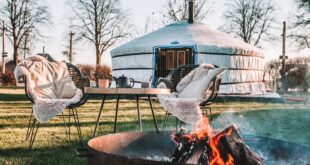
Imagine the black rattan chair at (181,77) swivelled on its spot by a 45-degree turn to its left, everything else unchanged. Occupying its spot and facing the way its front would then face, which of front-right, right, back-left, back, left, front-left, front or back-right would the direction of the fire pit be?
front

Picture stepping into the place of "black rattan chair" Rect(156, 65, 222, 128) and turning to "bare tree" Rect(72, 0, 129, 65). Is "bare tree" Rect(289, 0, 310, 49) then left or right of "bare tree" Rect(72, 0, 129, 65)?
right

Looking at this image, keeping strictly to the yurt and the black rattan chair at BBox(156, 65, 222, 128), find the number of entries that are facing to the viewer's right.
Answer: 0

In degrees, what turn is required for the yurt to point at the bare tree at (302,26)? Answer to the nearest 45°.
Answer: approximately 135° to its left

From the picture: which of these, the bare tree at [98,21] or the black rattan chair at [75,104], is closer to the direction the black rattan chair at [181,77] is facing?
the black rattan chair

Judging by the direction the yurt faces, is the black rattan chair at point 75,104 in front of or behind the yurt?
in front

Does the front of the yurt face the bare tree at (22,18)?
no

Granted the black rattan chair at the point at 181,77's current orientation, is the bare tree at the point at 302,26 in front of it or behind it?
behind

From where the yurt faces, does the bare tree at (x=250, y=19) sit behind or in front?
behind

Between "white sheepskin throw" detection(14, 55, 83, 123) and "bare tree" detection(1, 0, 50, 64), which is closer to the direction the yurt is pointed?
the white sheepskin throw

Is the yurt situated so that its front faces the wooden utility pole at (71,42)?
no

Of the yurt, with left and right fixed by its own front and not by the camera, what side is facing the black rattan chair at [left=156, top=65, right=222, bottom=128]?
front

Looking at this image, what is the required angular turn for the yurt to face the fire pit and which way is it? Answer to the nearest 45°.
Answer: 0° — it already faces it

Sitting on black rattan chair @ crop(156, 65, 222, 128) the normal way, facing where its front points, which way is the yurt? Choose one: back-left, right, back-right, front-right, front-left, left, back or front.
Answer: back-right

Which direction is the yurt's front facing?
toward the camera

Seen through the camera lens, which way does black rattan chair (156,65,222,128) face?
facing the viewer and to the left of the viewer

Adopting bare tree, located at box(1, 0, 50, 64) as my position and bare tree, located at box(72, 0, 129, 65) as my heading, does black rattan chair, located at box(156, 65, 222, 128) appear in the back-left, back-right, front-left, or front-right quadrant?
front-right
